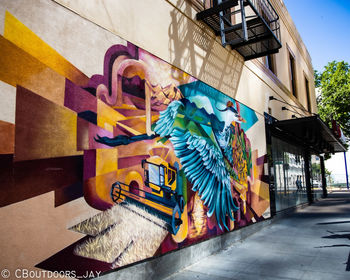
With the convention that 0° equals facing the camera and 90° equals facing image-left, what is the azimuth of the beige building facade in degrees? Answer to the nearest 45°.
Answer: approximately 315°

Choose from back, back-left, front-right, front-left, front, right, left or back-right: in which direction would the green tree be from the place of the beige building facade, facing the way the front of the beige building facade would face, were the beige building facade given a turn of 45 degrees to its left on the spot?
front-left
